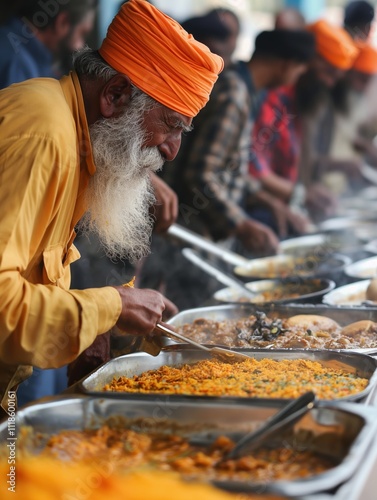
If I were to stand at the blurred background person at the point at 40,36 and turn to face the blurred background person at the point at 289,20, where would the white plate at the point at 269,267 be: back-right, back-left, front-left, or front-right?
front-right

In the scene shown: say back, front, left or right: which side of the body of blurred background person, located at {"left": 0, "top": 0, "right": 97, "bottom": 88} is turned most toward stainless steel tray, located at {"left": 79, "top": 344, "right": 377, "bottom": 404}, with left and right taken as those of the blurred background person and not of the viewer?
right

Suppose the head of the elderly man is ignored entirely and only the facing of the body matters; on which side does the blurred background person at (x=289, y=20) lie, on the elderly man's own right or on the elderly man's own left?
on the elderly man's own left

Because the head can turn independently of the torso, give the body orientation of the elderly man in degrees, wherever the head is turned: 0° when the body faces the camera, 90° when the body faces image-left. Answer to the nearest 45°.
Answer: approximately 270°

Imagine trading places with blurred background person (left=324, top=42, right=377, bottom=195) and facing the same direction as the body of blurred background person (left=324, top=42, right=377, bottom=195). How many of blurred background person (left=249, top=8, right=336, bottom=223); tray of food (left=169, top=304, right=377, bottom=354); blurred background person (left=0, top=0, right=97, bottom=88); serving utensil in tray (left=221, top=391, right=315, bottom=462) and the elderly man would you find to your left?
0

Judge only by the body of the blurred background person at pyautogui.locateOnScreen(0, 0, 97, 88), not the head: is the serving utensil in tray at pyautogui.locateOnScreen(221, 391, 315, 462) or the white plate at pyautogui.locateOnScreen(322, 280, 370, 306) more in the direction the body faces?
the white plate

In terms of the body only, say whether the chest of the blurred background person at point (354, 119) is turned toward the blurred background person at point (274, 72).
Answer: no

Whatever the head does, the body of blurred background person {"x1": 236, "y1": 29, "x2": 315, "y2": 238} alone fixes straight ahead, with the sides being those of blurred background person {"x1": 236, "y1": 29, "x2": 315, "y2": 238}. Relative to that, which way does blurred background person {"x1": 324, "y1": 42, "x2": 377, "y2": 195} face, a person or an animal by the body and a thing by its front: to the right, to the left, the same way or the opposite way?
the same way

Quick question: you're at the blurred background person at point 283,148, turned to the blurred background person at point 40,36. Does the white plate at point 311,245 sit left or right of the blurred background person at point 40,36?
left

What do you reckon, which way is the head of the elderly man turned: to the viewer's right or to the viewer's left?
to the viewer's right

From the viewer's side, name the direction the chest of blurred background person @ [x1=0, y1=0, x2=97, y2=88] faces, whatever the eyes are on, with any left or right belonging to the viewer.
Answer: facing to the right of the viewer
